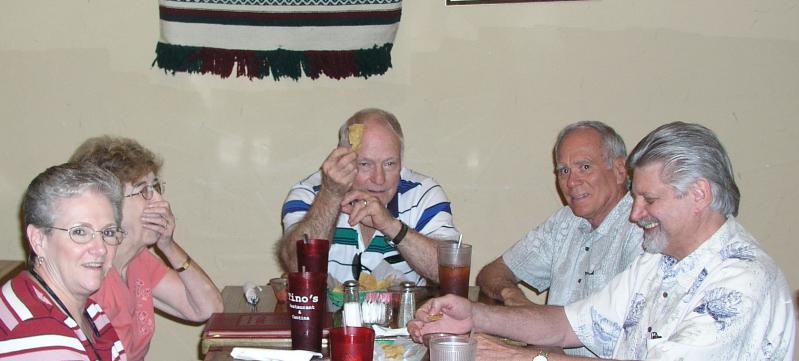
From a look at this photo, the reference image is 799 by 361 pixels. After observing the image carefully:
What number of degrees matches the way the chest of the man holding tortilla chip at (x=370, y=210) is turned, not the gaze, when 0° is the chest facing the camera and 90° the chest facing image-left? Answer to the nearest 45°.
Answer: approximately 0°

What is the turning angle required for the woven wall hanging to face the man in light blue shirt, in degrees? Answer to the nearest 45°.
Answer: approximately 45° to its left

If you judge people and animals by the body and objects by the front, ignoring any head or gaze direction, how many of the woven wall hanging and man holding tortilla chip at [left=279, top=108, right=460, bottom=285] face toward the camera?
2

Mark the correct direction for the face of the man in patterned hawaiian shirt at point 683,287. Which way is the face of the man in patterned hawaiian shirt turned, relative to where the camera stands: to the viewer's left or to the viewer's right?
to the viewer's left

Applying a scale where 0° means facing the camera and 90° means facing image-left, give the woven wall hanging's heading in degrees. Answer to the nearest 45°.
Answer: approximately 0°

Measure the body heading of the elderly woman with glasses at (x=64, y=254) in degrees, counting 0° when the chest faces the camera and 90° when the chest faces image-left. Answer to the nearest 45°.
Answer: approximately 315°

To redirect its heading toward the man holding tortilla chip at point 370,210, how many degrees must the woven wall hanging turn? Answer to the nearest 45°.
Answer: approximately 45° to its left

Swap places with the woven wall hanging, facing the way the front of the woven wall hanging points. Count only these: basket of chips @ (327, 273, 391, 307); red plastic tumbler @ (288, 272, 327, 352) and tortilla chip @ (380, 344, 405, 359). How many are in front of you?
3

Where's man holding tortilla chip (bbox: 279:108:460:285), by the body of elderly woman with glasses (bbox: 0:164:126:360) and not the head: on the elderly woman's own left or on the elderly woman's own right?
on the elderly woman's own left

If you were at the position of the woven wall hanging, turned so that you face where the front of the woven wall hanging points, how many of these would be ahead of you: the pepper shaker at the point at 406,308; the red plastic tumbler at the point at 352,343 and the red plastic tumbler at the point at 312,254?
3
